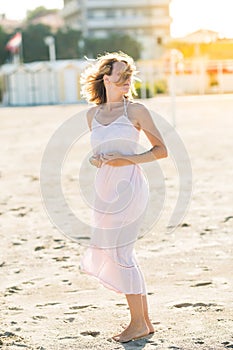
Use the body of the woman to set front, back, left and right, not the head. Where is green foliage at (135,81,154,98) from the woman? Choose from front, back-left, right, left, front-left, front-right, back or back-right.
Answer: back-right

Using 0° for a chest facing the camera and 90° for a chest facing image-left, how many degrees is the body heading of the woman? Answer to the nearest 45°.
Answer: approximately 45°
